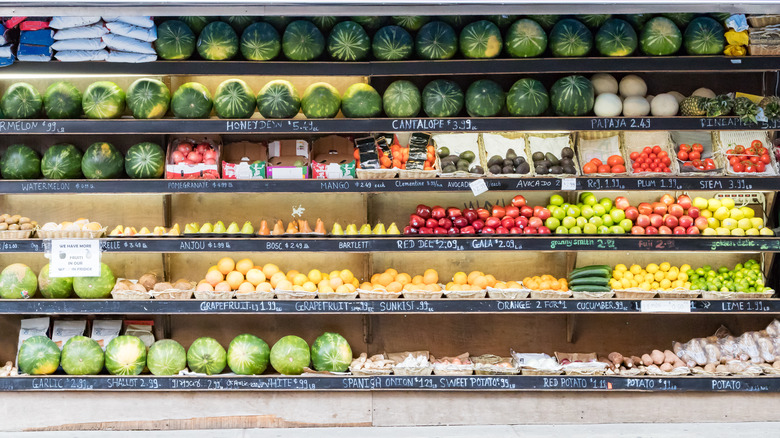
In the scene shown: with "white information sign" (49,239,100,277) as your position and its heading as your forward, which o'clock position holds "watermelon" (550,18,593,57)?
The watermelon is roughly at 10 o'clock from the white information sign.

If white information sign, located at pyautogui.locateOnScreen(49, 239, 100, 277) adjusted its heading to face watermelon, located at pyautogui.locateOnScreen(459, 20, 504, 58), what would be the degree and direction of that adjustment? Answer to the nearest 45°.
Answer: approximately 45° to its left

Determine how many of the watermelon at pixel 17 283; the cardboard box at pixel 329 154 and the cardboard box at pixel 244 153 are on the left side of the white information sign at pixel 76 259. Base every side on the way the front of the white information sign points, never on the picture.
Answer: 2

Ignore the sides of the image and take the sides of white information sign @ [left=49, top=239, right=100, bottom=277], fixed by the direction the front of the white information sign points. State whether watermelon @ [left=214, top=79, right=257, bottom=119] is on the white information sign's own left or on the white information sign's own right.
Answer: on the white information sign's own left

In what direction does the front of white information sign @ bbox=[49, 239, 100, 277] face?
toward the camera
